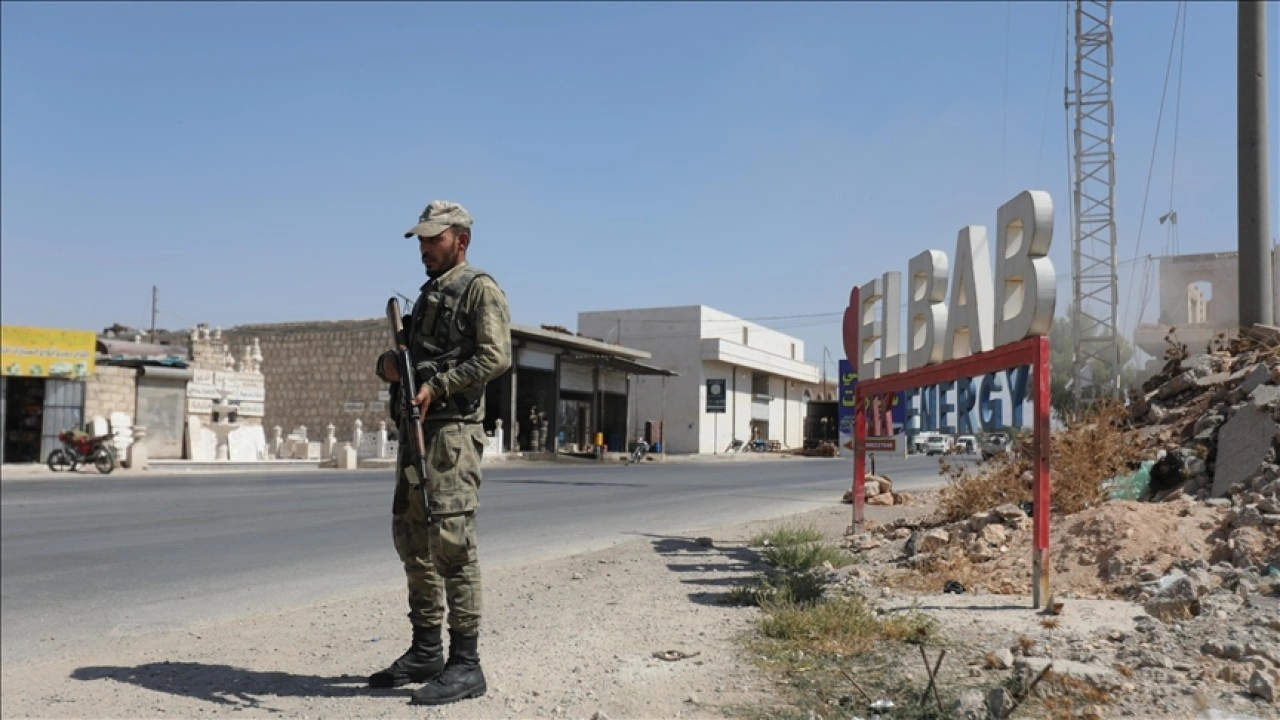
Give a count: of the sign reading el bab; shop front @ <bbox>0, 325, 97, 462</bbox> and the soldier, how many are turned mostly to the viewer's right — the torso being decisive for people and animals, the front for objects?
0

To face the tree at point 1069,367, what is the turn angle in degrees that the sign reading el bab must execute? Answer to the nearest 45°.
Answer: approximately 135° to its right

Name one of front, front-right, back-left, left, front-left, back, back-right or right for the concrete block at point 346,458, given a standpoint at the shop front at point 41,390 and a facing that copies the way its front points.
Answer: left

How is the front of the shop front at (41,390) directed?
toward the camera

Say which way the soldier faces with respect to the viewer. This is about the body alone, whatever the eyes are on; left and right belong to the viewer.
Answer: facing the viewer and to the left of the viewer

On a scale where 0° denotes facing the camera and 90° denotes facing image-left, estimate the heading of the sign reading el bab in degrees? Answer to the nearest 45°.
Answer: approximately 45°

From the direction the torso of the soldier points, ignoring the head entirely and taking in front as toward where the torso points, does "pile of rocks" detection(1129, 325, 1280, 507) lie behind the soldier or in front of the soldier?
behind

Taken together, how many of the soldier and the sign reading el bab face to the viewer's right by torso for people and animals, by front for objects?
0

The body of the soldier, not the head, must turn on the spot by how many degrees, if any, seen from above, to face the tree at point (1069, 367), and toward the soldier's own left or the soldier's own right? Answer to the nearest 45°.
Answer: approximately 180°

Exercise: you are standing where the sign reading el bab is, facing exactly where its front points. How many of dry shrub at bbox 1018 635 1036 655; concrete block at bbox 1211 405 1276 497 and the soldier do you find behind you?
1

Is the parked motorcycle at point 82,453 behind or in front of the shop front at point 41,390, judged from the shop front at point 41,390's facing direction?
in front
